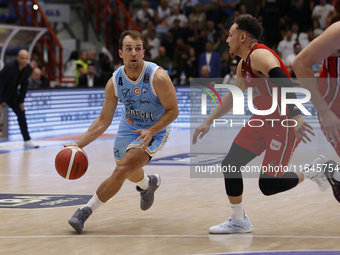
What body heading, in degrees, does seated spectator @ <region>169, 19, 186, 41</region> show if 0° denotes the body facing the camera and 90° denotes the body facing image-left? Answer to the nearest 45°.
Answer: approximately 0°

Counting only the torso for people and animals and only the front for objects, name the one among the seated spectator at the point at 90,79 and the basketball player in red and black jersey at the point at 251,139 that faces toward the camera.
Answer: the seated spectator

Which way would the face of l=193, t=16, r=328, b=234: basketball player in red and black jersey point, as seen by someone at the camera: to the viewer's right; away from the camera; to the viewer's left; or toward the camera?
to the viewer's left

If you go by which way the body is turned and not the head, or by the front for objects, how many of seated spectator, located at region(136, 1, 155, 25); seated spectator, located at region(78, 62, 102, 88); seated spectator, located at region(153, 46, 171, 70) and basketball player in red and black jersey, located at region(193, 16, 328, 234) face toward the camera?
3

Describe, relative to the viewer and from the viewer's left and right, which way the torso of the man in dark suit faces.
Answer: facing the viewer and to the right of the viewer

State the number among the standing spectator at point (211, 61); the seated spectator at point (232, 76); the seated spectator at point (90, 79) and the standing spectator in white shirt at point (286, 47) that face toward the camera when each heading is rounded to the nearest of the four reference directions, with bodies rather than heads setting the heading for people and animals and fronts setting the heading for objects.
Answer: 4

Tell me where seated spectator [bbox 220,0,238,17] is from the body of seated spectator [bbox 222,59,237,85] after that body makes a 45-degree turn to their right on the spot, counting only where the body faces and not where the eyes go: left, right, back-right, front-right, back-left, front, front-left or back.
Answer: back-right

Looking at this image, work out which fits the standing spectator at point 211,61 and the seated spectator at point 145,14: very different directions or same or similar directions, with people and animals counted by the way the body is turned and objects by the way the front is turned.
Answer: same or similar directions

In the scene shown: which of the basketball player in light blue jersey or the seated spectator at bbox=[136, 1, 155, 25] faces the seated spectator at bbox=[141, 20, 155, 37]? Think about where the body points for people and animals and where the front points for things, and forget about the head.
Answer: the seated spectator at bbox=[136, 1, 155, 25]

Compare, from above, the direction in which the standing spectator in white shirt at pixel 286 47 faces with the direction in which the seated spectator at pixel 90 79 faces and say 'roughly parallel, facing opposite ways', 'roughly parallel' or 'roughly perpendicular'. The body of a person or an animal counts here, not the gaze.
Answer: roughly parallel

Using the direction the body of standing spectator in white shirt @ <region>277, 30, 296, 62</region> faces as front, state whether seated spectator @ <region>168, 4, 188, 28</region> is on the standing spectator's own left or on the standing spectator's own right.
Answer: on the standing spectator's own right

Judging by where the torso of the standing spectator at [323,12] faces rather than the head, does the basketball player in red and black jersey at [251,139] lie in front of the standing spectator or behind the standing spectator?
in front

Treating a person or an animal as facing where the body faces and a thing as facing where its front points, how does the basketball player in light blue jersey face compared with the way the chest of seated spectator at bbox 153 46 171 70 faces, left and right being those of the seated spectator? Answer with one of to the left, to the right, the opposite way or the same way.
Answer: the same way

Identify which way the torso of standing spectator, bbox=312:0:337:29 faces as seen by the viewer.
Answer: toward the camera

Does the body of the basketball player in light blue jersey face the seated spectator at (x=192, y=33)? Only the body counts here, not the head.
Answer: no

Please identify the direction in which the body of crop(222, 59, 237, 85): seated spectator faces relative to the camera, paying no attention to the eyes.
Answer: toward the camera

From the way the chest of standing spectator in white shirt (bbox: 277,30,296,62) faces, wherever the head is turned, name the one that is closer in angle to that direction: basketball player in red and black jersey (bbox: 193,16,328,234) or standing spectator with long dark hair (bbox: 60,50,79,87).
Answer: the basketball player in red and black jersey

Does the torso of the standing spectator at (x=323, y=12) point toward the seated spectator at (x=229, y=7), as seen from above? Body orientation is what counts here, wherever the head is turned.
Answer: no

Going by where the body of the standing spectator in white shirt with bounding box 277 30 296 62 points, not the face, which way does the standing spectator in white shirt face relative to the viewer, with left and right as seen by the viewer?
facing the viewer

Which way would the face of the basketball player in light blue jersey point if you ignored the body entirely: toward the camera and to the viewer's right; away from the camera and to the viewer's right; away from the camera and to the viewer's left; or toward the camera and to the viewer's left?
toward the camera and to the viewer's right

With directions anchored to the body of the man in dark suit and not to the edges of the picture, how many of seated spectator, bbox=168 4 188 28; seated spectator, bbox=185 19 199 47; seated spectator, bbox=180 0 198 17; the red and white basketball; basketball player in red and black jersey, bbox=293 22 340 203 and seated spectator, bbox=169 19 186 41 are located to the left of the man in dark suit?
4

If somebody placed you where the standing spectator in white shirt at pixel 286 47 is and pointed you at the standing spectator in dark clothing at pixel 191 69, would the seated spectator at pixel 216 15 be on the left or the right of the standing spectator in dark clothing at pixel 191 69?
right

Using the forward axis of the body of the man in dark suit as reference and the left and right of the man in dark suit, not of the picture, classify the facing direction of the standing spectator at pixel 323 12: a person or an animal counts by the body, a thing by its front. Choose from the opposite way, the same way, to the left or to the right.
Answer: to the right
